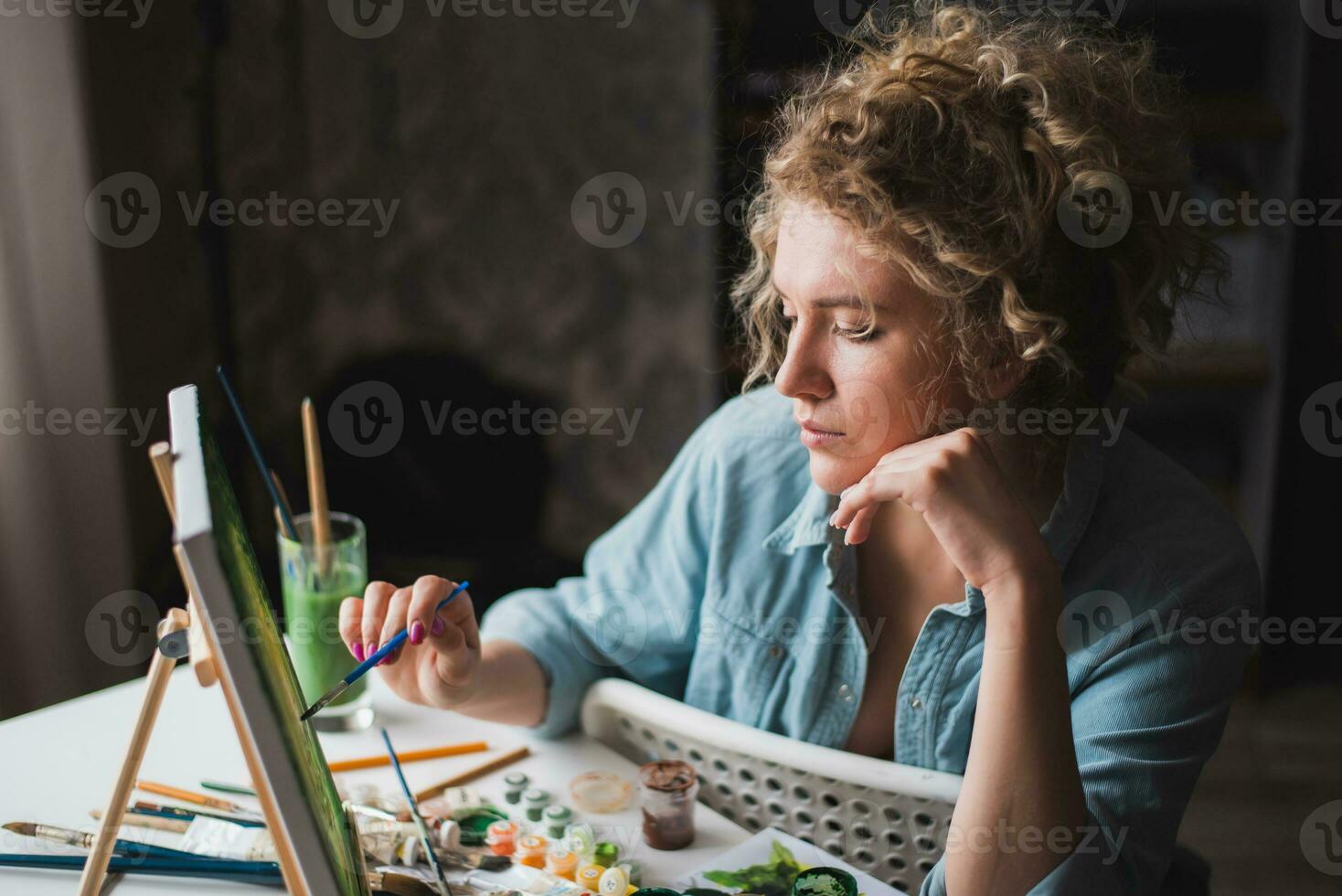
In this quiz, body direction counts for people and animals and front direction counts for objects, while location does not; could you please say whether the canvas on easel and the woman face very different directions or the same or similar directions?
very different directions

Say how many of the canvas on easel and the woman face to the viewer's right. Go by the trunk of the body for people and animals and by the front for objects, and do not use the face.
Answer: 1

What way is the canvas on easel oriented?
to the viewer's right
